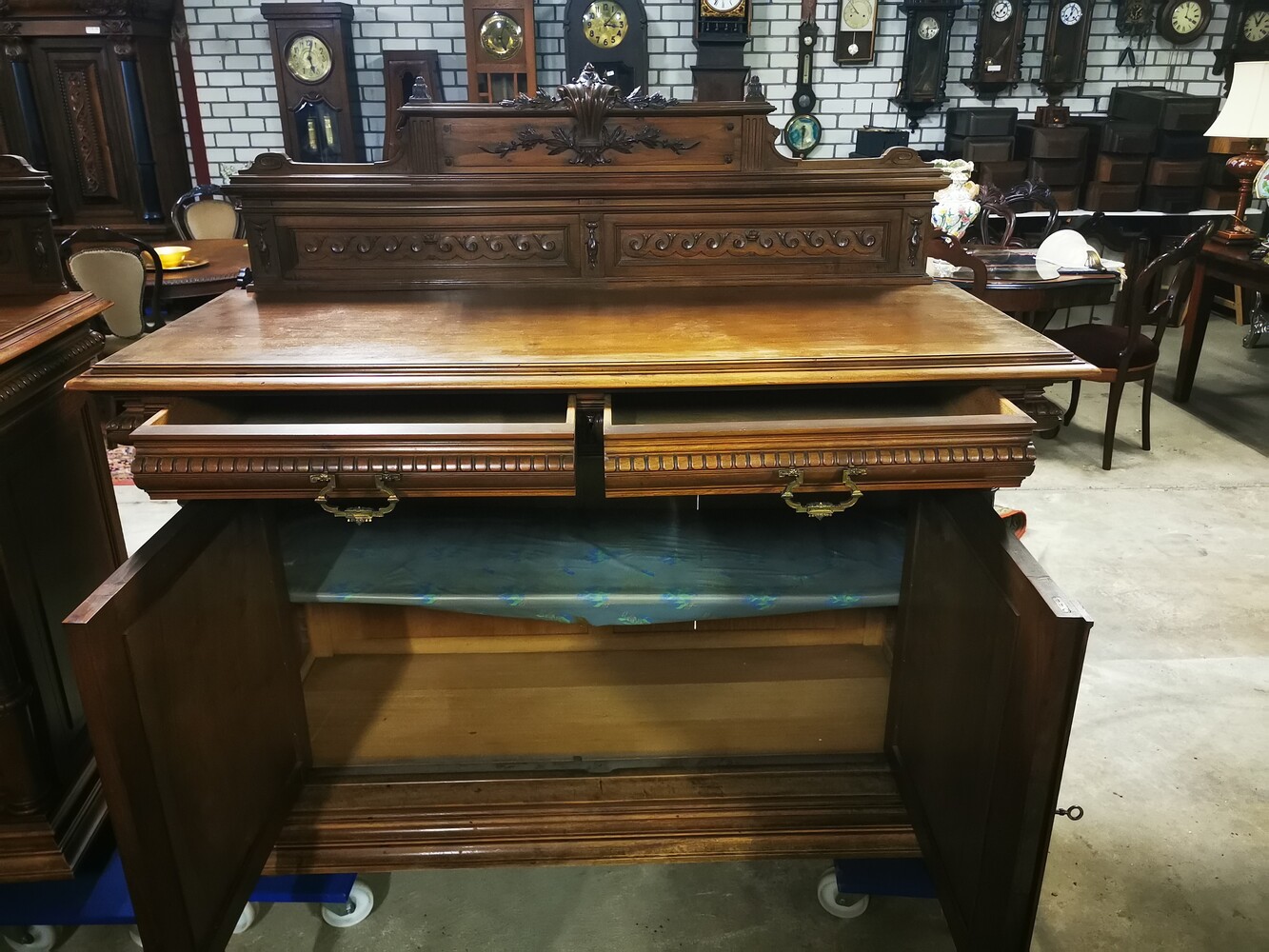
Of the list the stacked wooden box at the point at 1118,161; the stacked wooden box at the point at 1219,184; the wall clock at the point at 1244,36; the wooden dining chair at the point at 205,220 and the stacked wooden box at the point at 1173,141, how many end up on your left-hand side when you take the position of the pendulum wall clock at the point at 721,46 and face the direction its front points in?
4

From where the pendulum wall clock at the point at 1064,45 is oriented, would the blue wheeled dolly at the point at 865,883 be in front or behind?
in front

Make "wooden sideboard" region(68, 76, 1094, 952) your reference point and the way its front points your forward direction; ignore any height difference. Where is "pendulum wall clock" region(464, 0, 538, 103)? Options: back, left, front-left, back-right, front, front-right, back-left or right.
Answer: back

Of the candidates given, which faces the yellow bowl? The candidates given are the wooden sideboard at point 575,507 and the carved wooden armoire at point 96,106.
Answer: the carved wooden armoire

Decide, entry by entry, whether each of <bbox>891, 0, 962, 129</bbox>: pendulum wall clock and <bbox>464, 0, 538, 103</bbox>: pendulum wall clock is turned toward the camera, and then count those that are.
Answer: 2

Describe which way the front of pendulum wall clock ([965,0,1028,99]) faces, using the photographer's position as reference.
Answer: facing the viewer

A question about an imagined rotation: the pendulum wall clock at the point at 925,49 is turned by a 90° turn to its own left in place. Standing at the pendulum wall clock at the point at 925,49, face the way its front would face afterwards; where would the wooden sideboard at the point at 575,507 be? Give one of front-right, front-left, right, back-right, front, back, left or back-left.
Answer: right

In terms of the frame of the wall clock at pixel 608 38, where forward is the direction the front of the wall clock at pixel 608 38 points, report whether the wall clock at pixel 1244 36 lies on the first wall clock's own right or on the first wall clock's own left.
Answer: on the first wall clock's own left

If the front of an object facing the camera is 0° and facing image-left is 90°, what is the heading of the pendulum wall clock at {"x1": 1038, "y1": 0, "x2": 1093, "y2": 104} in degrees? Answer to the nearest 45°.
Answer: approximately 0°

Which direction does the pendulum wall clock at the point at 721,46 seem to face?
toward the camera

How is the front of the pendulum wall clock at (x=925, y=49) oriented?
toward the camera

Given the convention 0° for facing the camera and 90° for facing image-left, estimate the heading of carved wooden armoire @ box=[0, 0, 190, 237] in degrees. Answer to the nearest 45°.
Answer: approximately 0°
